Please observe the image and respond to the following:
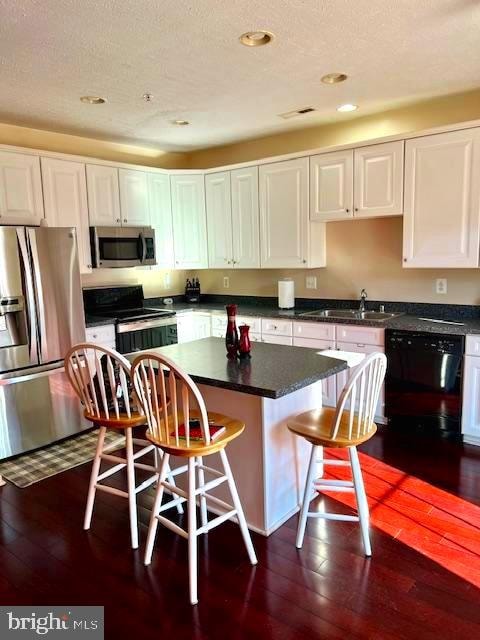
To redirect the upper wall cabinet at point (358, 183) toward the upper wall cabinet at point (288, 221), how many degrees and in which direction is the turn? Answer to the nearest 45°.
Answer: approximately 90° to its right

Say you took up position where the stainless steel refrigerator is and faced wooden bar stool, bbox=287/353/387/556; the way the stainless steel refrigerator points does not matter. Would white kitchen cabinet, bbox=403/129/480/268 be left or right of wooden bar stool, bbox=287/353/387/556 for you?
left

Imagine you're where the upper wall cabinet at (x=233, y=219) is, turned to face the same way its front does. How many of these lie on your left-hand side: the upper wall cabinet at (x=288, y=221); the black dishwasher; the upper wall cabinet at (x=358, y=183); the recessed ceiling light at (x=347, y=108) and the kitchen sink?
5

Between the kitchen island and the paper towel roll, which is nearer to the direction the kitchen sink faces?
the kitchen island

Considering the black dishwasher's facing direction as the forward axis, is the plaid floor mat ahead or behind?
ahead

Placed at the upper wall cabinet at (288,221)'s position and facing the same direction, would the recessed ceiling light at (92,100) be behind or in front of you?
in front

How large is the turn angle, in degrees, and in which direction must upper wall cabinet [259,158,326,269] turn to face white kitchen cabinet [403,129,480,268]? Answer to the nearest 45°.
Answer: approximately 90° to its left

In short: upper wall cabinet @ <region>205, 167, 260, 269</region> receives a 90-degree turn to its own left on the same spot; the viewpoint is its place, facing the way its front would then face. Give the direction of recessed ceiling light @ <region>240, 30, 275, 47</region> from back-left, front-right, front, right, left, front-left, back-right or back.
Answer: front-right

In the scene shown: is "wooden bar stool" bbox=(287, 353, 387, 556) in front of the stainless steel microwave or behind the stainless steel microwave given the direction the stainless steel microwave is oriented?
in front

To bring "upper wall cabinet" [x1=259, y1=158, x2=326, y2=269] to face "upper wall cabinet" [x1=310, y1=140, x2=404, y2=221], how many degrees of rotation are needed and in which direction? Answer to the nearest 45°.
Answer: approximately 90° to its left

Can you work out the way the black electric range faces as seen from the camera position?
facing the viewer and to the right of the viewer
